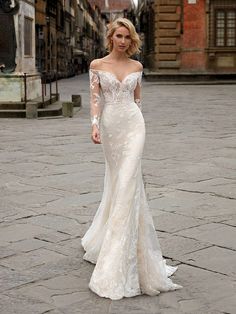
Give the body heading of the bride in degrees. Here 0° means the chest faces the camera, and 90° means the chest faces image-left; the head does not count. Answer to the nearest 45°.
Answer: approximately 0°

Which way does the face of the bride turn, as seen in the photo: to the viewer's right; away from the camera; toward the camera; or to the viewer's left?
toward the camera
